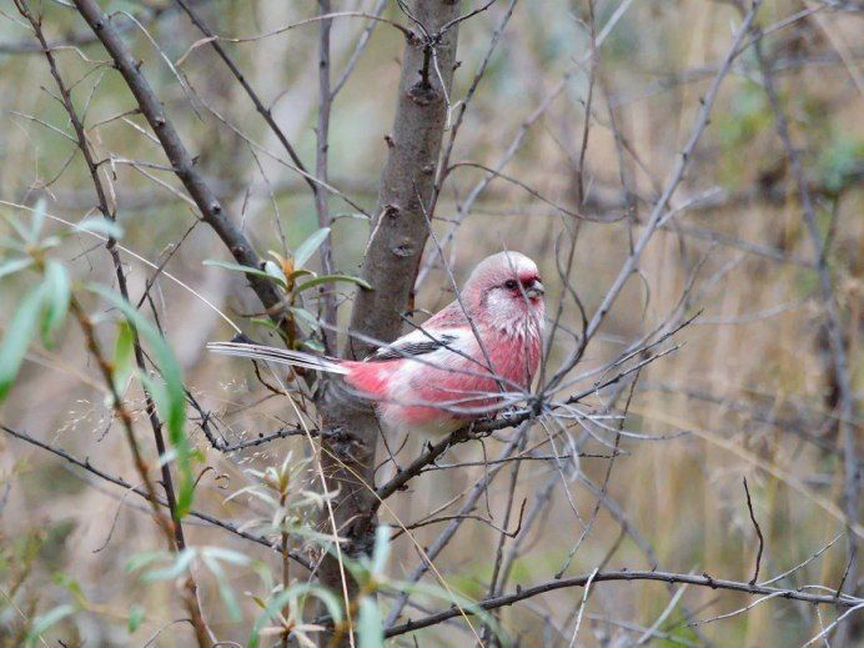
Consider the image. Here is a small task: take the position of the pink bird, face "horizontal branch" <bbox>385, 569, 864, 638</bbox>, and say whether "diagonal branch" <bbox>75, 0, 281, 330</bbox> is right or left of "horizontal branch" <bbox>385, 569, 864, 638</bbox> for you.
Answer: right

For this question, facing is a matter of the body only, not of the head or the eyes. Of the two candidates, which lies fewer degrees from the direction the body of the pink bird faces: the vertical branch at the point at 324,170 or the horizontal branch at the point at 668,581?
the horizontal branch

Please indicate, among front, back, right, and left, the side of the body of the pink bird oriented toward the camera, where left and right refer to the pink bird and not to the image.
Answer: right

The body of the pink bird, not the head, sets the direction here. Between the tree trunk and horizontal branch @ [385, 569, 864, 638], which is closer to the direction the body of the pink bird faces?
the horizontal branch

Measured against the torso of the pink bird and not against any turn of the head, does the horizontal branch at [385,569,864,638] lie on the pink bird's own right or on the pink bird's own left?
on the pink bird's own right

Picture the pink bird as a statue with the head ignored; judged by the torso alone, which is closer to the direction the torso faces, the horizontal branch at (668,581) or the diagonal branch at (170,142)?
the horizontal branch
